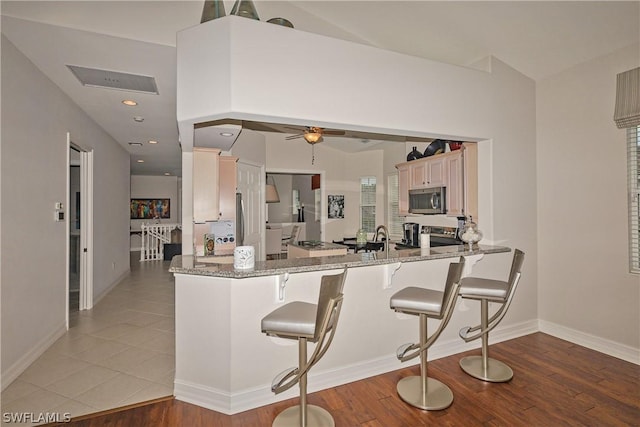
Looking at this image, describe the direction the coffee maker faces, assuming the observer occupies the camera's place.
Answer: facing the viewer and to the left of the viewer

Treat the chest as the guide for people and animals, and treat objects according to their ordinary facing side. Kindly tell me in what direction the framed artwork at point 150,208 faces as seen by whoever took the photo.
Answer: facing the viewer

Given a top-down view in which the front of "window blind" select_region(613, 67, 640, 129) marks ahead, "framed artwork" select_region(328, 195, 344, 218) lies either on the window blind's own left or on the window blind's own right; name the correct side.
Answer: on the window blind's own right

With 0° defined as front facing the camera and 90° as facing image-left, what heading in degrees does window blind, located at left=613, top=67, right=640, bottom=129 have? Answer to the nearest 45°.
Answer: approximately 45°

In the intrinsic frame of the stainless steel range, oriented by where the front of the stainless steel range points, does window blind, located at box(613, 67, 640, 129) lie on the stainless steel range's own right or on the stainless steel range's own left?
on the stainless steel range's own left

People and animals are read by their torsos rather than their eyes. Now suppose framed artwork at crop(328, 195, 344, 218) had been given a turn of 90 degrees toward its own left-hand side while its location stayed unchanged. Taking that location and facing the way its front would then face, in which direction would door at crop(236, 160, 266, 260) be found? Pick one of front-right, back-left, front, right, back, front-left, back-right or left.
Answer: back-right

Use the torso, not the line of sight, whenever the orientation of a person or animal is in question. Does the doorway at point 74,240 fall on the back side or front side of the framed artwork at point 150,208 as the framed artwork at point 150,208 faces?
on the front side

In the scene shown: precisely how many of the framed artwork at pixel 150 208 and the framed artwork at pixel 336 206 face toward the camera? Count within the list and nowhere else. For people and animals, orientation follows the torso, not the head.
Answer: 2

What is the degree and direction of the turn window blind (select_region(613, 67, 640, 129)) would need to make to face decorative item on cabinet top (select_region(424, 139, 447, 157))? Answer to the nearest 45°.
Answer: approximately 45° to its right

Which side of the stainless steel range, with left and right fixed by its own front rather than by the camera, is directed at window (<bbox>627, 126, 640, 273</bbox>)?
left

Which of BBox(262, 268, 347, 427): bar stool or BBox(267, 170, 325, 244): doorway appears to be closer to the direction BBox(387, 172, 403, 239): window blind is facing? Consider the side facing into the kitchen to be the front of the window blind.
the bar stool

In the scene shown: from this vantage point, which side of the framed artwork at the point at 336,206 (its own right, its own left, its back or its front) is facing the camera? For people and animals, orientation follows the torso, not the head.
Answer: front

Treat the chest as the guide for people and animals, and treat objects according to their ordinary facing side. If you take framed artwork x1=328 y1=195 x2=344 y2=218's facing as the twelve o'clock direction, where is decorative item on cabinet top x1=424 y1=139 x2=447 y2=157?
The decorative item on cabinet top is roughly at 11 o'clock from the framed artwork.

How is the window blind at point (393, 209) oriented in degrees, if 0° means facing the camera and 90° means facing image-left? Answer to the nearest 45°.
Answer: approximately 45°

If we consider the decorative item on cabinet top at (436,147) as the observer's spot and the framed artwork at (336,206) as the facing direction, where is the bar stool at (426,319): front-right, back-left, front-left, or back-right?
back-left

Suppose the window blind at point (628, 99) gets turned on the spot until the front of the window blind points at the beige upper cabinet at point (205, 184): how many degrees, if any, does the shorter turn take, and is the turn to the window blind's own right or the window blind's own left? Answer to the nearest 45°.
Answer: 0° — it already faces it

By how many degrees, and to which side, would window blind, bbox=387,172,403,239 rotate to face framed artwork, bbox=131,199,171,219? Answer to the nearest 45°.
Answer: approximately 45° to its right
